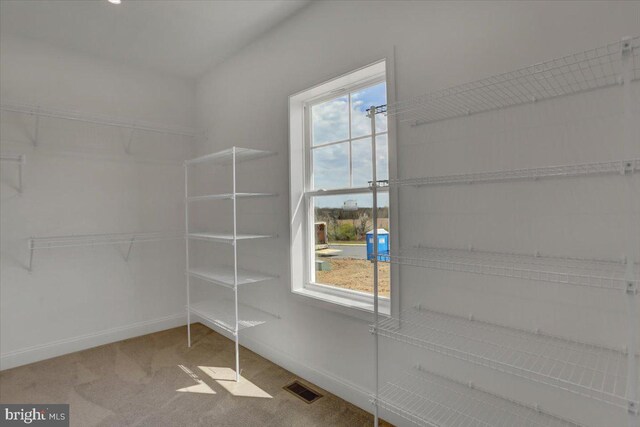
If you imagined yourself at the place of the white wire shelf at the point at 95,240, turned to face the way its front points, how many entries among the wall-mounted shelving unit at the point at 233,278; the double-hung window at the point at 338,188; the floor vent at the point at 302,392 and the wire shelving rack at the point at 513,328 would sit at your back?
0

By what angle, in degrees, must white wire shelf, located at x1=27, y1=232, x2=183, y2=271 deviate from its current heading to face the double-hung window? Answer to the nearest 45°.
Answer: approximately 45° to its left

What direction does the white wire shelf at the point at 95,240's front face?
toward the camera

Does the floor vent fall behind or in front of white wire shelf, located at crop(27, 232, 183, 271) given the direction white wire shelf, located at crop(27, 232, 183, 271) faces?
in front

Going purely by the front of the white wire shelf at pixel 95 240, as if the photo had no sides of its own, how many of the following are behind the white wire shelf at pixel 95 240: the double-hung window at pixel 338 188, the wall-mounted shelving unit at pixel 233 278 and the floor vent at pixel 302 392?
0

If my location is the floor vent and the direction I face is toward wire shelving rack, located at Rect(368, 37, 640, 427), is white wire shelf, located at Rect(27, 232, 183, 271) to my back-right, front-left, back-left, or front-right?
back-right

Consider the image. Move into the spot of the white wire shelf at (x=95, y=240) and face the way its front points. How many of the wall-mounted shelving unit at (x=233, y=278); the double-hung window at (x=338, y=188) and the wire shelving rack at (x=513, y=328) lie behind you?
0

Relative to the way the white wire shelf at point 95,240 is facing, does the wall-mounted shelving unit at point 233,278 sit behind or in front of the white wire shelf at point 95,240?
in front
